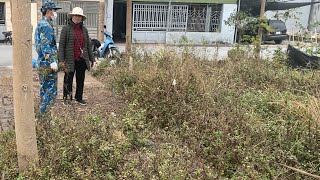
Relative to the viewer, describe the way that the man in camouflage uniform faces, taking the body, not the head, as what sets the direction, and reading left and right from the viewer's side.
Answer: facing to the right of the viewer

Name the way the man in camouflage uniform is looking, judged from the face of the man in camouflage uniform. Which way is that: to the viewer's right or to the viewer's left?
to the viewer's right

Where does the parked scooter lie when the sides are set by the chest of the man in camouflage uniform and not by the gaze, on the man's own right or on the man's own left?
on the man's own left

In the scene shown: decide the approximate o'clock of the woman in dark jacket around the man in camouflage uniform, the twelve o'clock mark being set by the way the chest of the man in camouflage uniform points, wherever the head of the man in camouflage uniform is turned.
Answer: The woman in dark jacket is roughly at 10 o'clock from the man in camouflage uniform.

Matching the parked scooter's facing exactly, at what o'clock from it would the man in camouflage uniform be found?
The man in camouflage uniform is roughly at 2 o'clock from the parked scooter.

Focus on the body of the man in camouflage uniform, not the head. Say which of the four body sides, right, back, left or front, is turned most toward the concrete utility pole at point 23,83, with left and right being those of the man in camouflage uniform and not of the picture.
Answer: right
